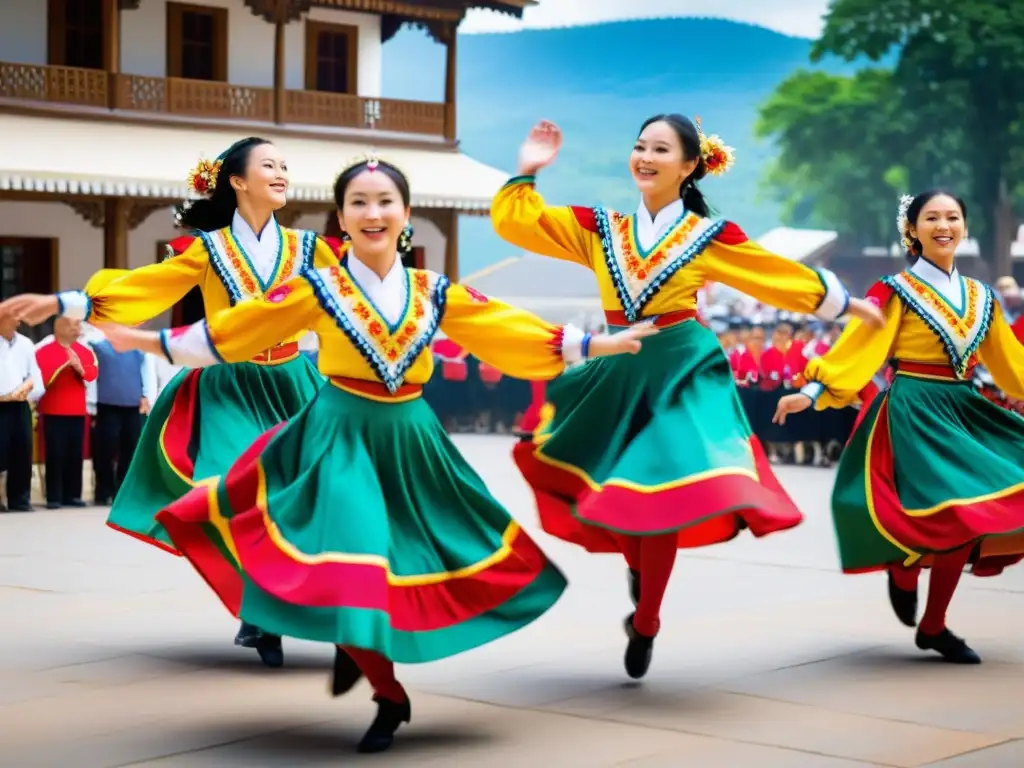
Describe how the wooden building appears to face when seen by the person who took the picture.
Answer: facing the viewer and to the right of the viewer

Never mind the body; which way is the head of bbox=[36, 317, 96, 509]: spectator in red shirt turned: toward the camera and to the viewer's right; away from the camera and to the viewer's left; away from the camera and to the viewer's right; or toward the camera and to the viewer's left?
toward the camera and to the viewer's right

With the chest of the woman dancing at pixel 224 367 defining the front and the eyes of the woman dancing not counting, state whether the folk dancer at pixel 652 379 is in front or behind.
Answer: in front

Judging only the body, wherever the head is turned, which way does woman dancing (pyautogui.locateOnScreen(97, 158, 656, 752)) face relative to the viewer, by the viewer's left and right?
facing the viewer

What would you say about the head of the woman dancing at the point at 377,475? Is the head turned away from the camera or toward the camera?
toward the camera

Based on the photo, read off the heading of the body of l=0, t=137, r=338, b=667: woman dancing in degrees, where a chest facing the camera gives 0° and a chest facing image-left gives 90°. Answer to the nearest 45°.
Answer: approximately 315°

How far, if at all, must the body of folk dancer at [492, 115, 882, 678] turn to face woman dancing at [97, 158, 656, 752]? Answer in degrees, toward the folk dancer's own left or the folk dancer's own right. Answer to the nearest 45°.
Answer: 0° — they already face them

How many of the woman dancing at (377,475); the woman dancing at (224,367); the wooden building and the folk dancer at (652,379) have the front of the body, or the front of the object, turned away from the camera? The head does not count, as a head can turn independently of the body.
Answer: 0

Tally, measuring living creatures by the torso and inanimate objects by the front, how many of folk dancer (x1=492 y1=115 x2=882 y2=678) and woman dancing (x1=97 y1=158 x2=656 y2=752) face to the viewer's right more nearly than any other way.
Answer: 0

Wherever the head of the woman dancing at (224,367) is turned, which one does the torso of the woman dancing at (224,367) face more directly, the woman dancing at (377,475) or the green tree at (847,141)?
the woman dancing

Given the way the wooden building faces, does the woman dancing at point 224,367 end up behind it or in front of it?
in front

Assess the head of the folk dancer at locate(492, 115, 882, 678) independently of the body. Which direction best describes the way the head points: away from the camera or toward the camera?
toward the camera

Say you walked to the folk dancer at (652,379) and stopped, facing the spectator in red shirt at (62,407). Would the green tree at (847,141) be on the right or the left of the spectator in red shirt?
right

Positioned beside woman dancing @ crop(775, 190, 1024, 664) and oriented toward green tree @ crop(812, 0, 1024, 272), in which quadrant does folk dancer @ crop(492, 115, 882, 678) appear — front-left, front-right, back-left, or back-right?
back-left
